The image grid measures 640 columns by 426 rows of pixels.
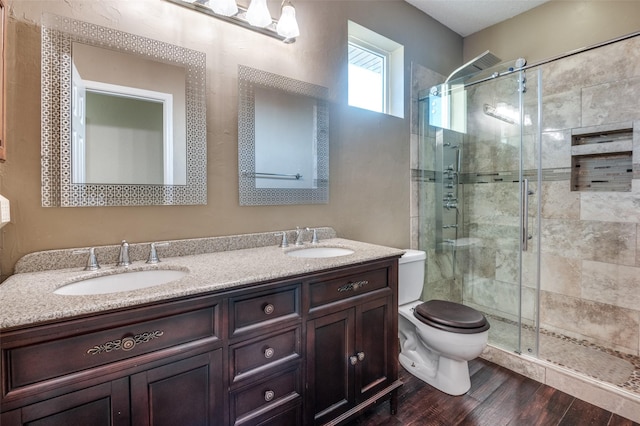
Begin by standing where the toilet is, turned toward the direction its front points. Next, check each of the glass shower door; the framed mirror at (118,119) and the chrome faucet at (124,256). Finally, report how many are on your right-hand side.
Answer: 2

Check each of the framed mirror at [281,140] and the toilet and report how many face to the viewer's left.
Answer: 0

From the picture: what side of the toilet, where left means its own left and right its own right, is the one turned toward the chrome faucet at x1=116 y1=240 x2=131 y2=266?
right

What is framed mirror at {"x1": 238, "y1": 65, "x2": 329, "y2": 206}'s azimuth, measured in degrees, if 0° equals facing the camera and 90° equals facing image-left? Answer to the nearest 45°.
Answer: approximately 315°

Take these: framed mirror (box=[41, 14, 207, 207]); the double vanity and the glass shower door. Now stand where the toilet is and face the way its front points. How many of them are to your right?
2

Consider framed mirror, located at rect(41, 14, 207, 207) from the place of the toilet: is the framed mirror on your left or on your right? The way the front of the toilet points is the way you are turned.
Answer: on your right
